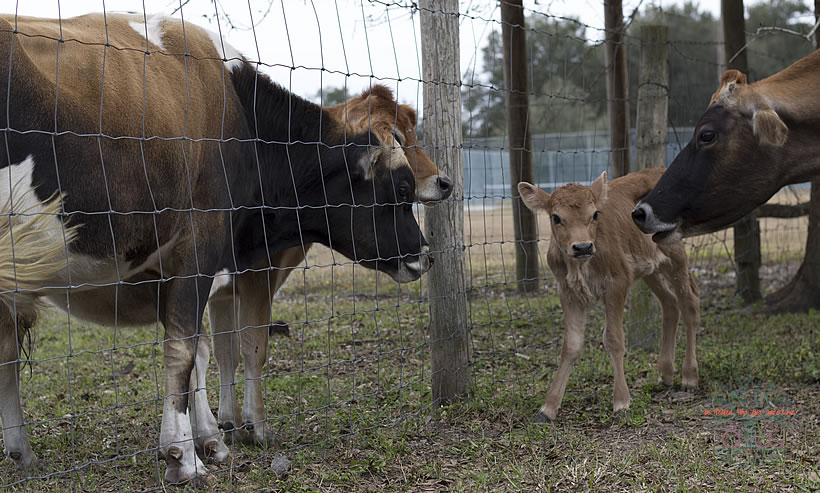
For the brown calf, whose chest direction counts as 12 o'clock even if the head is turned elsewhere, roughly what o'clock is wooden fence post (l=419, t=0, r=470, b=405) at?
The wooden fence post is roughly at 1 o'clock from the brown calf.

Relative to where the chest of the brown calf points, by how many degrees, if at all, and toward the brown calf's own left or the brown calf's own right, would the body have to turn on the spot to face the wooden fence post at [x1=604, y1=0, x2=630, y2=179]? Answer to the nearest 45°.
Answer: approximately 135° to the brown calf's own right

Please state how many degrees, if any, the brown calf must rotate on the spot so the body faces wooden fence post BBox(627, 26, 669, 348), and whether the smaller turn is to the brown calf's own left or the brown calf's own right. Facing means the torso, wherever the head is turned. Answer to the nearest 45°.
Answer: approximately 135° to the brown calf's own right

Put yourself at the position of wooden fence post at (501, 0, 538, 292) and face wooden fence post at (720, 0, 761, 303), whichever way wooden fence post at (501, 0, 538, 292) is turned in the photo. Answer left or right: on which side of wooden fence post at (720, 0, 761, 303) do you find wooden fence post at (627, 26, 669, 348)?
right

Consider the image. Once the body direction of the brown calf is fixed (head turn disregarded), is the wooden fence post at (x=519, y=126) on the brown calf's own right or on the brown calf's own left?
on the brown calf's own right

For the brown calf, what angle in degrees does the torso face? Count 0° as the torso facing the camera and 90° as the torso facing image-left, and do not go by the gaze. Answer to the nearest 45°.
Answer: approximately 45°

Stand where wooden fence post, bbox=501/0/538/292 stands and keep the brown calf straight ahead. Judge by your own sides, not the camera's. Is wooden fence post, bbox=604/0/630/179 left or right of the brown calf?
left

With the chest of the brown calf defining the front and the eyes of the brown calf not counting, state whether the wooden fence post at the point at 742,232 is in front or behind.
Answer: behind
